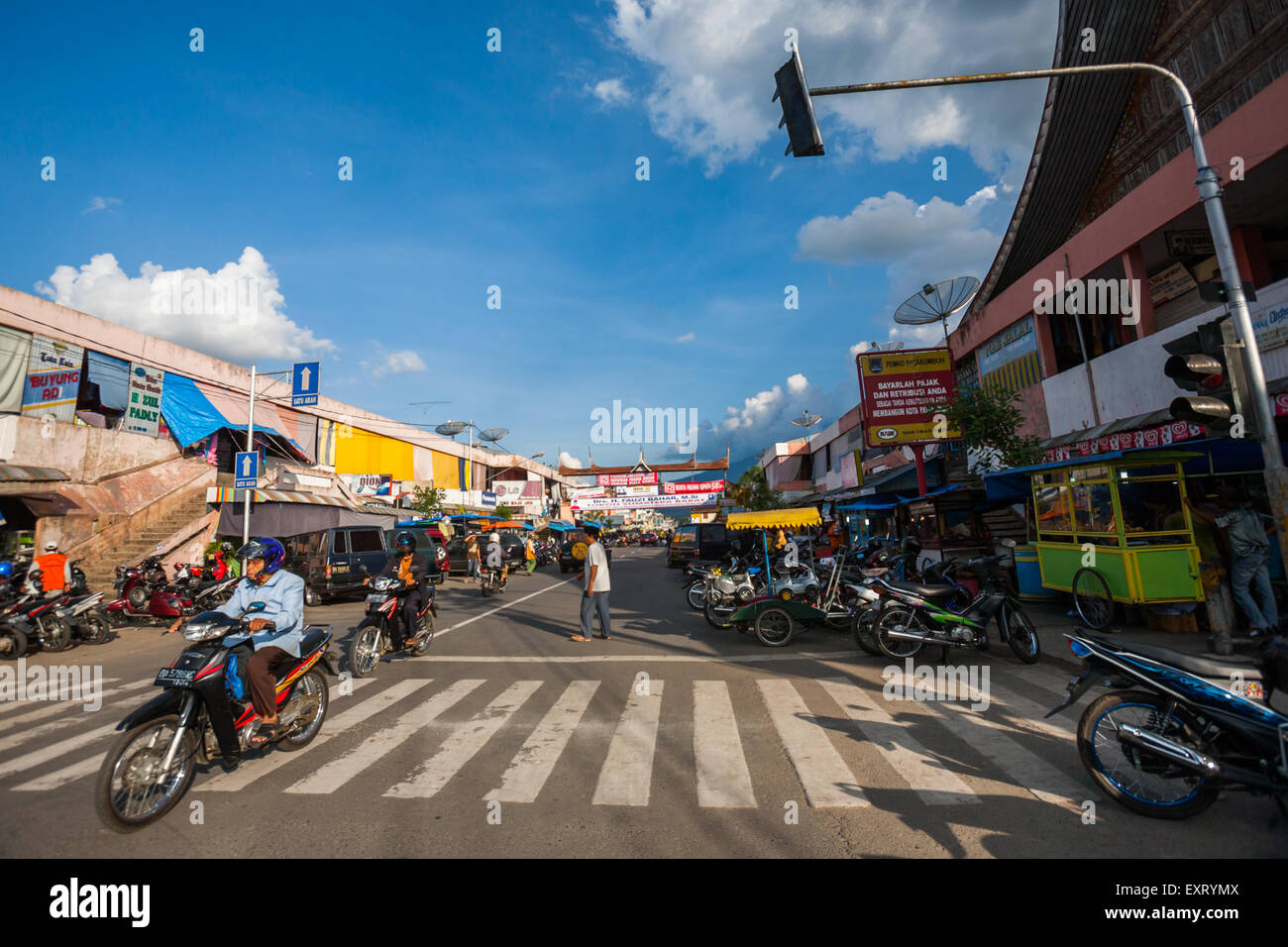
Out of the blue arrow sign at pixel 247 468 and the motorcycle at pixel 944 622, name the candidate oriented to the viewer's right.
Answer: the motorcycle

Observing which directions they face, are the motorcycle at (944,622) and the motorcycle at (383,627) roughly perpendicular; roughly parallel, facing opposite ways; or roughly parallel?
roughly perpendicular

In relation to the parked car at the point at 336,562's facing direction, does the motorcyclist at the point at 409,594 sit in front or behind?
behind

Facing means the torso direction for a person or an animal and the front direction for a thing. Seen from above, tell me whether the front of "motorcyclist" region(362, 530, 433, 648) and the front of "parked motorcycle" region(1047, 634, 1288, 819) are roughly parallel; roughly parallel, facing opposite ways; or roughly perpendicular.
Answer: roughly perpendicular

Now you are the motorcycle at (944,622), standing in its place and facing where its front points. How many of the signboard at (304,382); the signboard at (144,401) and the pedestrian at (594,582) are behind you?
3

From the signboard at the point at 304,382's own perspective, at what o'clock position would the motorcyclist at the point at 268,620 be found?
The motorcyclist is roughly at 12 o'clock from the signboard.

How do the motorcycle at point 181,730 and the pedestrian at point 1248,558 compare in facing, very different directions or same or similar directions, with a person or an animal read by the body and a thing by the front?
very different directions

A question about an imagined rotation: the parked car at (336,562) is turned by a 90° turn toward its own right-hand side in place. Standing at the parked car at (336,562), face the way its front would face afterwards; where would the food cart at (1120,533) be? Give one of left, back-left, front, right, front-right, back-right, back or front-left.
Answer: right

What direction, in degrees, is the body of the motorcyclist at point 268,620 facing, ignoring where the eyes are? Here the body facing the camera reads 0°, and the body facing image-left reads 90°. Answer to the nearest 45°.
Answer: approximately 45°

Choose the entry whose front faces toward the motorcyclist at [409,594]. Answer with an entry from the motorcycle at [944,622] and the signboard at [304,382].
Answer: the signboard

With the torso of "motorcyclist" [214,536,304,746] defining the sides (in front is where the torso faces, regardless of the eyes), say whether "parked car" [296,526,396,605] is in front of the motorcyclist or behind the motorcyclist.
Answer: behind
